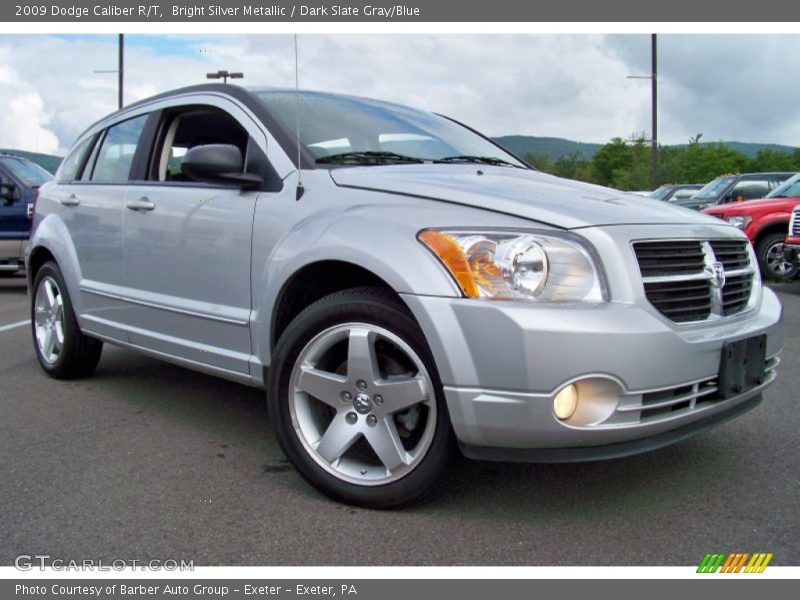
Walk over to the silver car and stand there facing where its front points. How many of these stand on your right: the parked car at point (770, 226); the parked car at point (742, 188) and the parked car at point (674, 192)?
0

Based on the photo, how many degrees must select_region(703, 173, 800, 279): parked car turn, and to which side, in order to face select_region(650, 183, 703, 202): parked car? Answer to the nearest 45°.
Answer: approximately 135° to its right

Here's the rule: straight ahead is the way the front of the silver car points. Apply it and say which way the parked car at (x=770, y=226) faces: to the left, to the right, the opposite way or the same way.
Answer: to the right

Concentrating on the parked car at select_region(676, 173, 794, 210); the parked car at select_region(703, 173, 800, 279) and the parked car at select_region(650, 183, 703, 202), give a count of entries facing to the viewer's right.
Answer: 0

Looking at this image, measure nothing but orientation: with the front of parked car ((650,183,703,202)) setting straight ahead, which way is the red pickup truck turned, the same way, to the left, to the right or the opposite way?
the same way

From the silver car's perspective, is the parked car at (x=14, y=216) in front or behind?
behind

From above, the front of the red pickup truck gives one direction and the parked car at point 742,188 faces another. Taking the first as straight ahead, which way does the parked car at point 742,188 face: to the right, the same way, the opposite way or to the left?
the same way

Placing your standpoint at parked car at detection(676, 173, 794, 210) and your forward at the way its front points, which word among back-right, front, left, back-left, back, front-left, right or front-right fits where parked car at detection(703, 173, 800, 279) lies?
front-left

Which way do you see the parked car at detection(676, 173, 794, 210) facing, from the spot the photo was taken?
facing the viewer and to the left of the viewer

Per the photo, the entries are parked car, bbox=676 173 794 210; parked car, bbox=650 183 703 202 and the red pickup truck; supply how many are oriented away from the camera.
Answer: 0

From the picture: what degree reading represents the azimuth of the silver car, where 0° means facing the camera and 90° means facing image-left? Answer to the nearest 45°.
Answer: approximately 315°

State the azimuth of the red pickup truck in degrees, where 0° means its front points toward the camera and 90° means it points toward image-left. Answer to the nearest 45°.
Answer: approximately 45°
